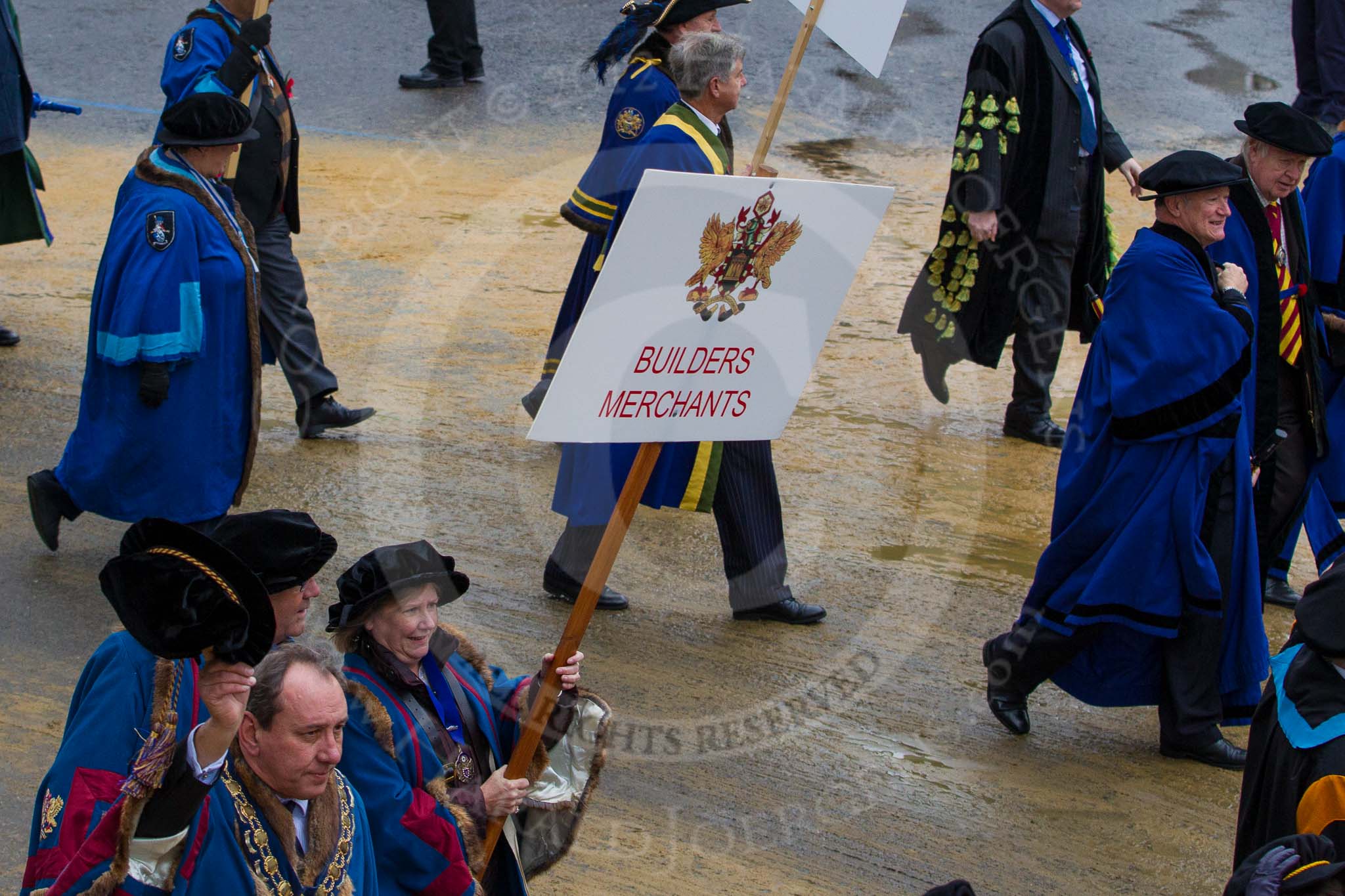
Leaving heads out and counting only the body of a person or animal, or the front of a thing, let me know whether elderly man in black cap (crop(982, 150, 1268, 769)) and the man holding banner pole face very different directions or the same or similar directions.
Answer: same or similar directions

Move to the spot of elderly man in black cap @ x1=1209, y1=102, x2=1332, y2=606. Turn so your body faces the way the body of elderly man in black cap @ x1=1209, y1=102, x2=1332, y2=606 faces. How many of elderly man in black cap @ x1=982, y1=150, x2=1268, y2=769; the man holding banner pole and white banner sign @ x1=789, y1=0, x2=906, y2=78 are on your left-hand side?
0

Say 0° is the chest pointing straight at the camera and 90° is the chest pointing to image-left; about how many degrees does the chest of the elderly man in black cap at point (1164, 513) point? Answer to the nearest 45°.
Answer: approximately 270°

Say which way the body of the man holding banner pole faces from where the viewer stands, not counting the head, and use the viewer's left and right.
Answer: facing to the right of the viewer

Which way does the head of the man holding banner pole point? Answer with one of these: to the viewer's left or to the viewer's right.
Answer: to the viewer's right

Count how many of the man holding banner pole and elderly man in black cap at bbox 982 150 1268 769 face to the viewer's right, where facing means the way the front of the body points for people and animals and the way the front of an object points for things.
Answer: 2

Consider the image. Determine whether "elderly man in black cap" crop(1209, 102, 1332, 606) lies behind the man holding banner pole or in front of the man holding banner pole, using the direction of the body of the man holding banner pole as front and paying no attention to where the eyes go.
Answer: in front

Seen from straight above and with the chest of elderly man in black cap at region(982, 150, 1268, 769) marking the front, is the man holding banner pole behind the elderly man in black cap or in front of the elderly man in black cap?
behind

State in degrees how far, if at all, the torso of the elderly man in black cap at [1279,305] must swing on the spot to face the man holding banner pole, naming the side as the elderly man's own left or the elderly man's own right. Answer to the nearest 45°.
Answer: approximately 90° to the elderly man's own right

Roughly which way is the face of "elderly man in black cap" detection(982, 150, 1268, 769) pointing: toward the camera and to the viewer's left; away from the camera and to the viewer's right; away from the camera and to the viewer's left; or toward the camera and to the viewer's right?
toward the camera and to the viewer's right

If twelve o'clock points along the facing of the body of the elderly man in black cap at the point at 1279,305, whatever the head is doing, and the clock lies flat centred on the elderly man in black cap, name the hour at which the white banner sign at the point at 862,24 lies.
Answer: The white banner sign is roughly at 3 o'clock from the elderly man in black cap.
